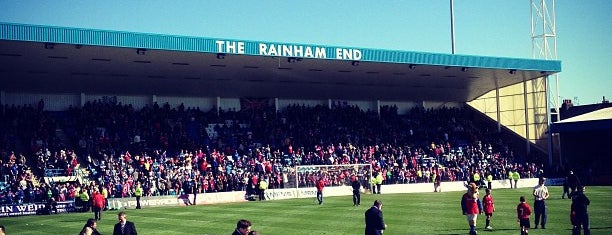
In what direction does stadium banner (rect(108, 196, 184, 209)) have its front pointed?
toward the camera

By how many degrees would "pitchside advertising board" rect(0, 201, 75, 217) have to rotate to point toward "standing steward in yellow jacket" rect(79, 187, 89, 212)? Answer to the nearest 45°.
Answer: approximately 90° to its left

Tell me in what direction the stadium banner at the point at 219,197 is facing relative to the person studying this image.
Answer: facing the viewer

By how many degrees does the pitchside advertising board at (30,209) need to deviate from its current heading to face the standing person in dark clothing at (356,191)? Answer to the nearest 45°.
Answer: approximately 45° to its left

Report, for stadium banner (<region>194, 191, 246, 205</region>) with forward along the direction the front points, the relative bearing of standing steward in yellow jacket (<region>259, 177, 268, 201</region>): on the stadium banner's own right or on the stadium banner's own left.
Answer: on the stadium banner's own left

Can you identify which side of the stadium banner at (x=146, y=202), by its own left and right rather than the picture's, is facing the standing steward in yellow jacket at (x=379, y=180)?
left

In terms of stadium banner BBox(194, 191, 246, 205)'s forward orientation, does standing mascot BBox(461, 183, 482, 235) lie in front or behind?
in front

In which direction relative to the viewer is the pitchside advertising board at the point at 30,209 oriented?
toward the camera

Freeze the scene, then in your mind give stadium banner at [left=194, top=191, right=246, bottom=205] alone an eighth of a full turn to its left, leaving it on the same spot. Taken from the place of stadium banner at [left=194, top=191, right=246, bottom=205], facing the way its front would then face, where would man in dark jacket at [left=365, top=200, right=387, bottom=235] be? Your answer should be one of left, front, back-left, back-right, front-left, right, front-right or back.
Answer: front-right

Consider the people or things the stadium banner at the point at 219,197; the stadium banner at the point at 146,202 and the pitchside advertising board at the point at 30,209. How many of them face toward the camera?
3
